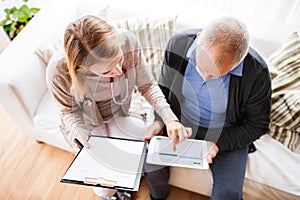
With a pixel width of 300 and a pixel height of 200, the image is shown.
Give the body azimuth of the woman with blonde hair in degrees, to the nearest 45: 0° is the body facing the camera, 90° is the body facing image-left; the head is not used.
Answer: approximately 315°

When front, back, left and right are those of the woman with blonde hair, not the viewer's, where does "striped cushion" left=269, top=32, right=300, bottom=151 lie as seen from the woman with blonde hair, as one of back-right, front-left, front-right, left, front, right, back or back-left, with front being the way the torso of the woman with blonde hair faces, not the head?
front-left

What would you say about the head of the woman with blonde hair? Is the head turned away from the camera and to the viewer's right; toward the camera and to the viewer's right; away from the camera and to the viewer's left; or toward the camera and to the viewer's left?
toward the camera and to the viewer's right
